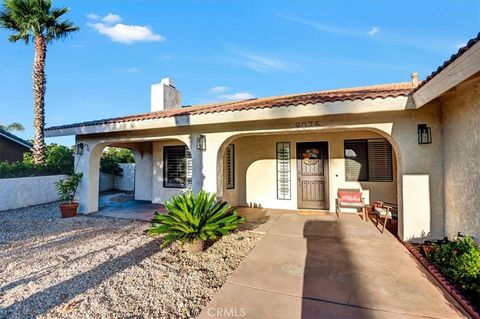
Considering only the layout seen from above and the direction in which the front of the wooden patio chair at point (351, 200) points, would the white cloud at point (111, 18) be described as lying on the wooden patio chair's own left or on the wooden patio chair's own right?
on the wooden patio chair's own right

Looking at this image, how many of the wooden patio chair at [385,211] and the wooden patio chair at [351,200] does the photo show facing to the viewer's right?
0

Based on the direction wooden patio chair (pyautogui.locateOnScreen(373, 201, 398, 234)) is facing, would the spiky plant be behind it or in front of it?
in front

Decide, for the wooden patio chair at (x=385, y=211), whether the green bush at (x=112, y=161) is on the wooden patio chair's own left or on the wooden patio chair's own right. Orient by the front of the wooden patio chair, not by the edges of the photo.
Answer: on the wooden patio chair's own right

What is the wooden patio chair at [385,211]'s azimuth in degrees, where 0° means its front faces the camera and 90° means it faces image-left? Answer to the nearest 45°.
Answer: approximately 45°

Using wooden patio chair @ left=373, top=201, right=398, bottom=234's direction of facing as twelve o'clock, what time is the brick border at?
The brick border is roughly at 10 o'clock from the wooden patio chair.

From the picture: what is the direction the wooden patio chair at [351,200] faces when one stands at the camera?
facing the viewer
